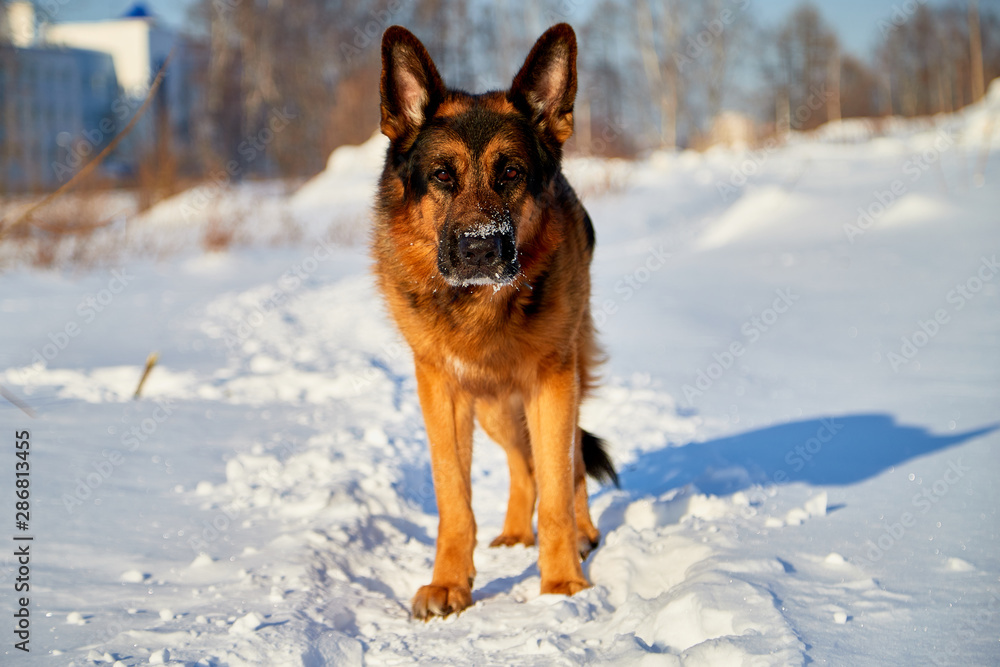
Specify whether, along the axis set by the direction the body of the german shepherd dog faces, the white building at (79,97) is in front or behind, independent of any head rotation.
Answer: behind

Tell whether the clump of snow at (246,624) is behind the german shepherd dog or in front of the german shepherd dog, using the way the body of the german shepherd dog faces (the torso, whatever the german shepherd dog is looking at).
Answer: in front

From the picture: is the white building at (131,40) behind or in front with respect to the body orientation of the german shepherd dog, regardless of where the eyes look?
behind

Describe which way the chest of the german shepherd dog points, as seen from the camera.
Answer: toward the camera
